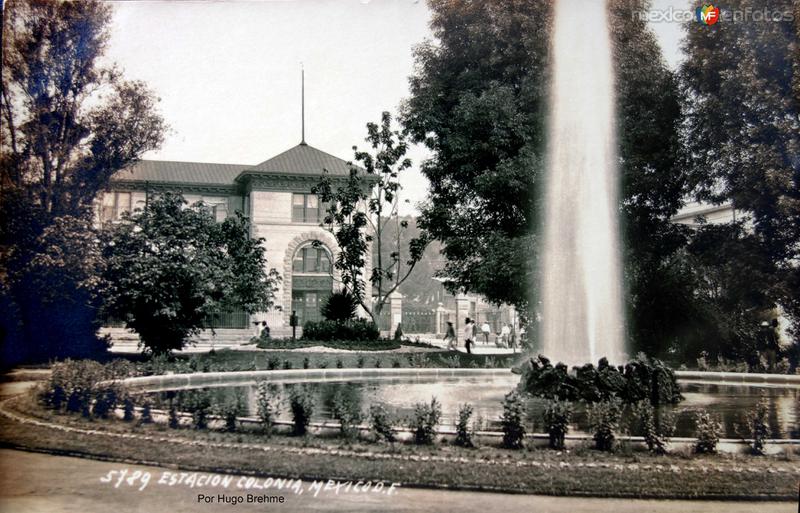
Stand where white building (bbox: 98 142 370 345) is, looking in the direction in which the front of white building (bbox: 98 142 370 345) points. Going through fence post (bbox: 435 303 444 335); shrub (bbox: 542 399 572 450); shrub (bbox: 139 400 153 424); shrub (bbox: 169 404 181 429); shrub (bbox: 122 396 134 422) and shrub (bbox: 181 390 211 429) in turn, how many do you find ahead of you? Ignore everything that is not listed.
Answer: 5

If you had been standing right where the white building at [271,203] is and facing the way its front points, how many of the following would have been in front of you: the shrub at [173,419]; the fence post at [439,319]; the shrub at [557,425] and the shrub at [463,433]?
3

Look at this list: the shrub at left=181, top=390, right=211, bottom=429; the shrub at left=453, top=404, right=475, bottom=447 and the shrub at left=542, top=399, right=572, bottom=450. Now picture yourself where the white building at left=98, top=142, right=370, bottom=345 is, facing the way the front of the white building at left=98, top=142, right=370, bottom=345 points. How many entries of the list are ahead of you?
3

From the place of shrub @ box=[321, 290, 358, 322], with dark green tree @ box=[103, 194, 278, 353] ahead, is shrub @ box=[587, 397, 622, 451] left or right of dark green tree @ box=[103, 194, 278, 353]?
left

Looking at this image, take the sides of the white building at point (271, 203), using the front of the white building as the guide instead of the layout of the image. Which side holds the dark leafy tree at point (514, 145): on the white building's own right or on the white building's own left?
on the white building's own left

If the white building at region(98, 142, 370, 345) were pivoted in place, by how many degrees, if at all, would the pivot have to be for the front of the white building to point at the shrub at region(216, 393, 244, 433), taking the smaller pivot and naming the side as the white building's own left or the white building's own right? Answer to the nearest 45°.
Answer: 0° — it already faces it

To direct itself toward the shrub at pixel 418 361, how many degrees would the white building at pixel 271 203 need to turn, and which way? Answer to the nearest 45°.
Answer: approximately 45° to its left

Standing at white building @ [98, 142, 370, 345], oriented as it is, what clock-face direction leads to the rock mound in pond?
The rock mound in pond is roughly at 11 o'clock from the white building.

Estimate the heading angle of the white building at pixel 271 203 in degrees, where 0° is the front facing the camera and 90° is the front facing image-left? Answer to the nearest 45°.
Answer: approximately 0°
